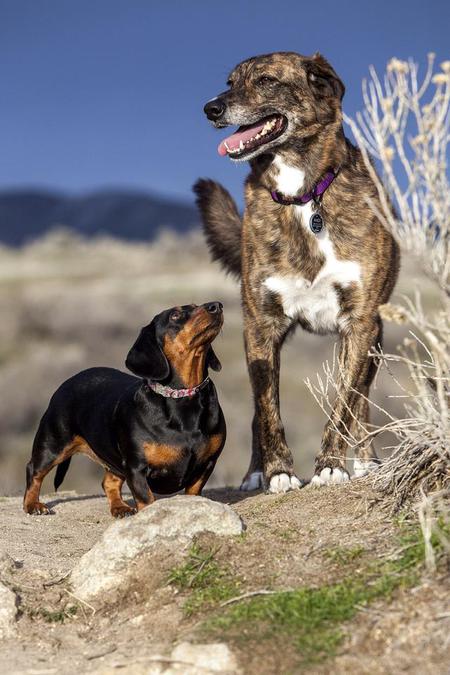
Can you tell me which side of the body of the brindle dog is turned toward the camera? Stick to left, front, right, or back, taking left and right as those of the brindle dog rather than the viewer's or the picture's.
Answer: front

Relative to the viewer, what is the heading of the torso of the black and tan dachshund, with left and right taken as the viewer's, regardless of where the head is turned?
facing the viewer and to the right of the viewer

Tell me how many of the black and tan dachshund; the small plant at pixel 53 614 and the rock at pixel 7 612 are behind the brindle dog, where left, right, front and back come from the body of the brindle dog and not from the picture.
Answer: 0

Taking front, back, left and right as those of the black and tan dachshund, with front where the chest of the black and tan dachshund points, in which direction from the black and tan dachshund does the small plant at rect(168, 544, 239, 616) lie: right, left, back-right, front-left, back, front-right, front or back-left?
front-right

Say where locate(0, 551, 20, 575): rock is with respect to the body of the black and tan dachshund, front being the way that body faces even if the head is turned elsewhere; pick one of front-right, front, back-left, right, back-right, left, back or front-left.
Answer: right

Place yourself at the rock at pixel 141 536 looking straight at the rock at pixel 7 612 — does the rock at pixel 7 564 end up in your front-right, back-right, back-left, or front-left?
front-right

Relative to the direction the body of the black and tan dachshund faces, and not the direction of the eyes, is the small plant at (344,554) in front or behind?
in front

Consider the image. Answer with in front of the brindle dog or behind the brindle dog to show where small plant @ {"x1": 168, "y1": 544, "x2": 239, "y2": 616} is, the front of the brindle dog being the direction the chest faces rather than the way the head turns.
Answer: in front

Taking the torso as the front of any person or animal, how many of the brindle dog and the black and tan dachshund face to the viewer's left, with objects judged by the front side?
0

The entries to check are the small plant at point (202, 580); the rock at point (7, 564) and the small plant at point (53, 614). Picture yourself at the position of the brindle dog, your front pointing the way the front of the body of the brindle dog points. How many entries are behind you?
0

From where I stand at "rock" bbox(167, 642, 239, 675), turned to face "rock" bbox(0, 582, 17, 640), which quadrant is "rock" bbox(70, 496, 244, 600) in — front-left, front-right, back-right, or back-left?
front-right

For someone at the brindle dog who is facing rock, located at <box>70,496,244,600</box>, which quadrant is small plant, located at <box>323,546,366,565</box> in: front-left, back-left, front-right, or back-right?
front-left

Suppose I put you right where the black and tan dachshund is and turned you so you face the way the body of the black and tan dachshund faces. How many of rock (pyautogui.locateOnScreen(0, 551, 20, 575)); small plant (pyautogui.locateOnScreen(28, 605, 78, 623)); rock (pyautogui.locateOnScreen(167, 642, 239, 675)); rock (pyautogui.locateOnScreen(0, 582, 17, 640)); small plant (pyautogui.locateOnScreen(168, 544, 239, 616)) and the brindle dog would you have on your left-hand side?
1

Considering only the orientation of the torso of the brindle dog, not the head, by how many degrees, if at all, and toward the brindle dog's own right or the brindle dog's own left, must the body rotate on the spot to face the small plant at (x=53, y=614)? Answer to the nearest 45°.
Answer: approximately 45° to the brindle dog's own right

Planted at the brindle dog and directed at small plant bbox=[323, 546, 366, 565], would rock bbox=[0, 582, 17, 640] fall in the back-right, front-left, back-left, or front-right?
front-right

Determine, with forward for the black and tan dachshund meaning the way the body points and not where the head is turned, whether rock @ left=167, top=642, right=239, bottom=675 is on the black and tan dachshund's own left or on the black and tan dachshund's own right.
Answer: on the black and tan dachshund's own right

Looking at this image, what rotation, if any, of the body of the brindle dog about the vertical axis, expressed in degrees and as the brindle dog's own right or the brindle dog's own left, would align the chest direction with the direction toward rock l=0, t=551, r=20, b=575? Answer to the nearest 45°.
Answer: approximately 45° to the brindle dog's own right
